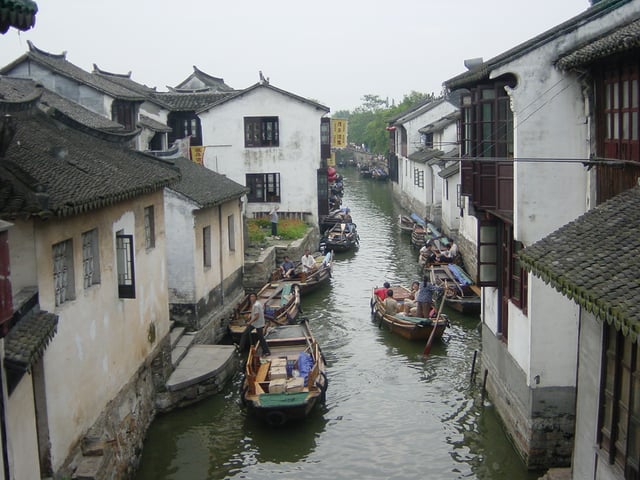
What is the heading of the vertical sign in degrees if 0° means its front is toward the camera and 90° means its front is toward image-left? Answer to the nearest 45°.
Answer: approximately 0°

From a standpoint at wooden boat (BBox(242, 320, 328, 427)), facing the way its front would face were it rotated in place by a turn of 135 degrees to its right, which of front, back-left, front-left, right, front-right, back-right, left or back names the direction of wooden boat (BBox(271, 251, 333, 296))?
front-right

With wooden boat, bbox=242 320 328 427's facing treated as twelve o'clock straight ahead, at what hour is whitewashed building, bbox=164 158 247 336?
The whitewashed building is roughly at 5 o'clock from the wooden boat.

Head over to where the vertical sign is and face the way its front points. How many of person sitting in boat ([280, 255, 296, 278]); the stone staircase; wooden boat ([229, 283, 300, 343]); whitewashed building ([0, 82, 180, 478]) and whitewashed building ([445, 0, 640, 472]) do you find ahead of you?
5

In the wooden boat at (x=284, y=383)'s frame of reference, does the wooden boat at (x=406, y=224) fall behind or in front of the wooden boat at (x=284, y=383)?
behind

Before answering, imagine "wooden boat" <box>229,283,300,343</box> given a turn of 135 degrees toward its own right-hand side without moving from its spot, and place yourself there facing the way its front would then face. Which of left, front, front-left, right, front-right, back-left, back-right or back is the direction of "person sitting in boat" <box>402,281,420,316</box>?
right

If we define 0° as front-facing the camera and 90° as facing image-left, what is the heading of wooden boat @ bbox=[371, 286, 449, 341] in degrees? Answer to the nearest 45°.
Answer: approximately 135°

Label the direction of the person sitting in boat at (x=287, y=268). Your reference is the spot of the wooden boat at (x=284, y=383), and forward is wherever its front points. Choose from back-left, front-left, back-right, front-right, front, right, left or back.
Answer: back

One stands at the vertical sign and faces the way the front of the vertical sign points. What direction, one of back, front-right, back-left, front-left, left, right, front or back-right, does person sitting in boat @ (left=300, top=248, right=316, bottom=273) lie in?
front

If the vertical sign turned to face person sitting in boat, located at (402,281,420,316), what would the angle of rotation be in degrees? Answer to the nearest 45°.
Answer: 0° — it already faces them

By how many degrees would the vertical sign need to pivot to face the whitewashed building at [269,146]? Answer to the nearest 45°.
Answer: approximately 45° to its right
